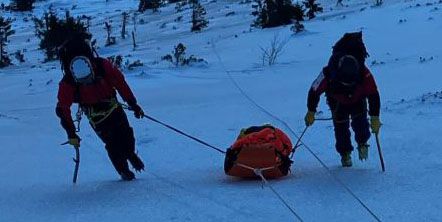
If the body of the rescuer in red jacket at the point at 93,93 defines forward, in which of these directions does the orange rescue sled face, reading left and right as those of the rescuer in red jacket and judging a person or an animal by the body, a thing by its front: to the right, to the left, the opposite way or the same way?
the same way

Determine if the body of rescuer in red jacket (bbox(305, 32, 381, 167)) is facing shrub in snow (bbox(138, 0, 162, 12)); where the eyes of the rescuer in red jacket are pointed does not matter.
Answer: no

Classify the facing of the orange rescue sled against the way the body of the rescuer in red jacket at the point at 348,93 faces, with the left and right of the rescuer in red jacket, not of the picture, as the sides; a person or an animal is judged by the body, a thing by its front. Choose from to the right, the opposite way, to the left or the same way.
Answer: the same way
